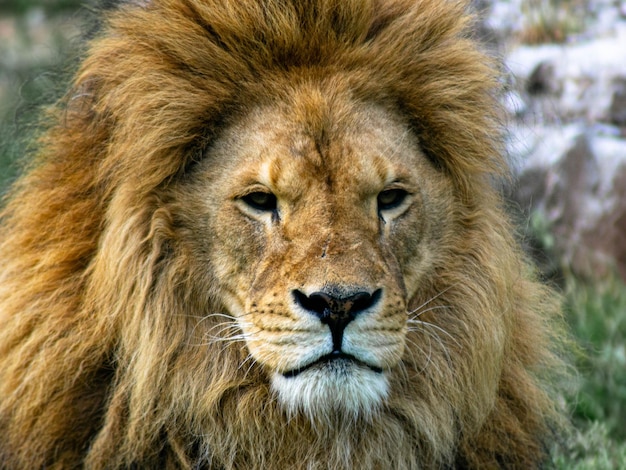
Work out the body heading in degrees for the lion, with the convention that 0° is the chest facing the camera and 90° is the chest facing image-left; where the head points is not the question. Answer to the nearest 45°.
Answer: approximately 0°
